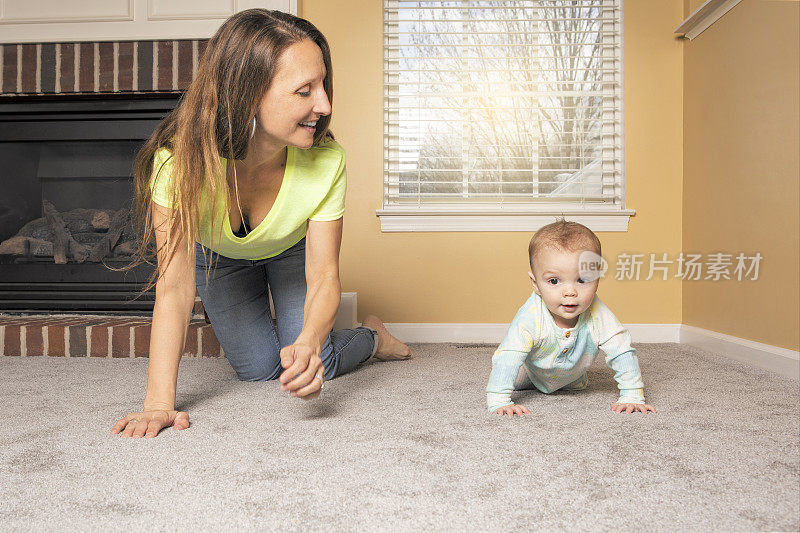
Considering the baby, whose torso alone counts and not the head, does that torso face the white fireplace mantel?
no

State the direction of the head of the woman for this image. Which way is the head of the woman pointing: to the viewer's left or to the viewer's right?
to the viewer's right

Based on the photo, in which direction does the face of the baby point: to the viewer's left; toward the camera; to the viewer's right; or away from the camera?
toward the camera

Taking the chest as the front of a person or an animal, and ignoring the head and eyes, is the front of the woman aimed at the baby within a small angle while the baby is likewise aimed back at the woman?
no

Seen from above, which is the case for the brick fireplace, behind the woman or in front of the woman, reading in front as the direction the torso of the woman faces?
behind

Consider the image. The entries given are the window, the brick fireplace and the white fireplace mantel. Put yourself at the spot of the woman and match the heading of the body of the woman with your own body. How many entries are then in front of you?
0

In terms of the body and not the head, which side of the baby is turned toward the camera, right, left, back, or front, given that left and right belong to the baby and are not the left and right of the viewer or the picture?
front

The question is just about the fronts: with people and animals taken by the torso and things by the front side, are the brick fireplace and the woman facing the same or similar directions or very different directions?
same or similar directions

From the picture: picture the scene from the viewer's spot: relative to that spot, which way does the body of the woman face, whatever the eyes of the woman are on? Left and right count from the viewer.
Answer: facing the viewer

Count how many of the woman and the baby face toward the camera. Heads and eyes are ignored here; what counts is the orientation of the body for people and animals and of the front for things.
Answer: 2

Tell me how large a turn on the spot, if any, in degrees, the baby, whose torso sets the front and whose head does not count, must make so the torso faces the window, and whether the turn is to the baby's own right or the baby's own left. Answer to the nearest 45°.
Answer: approximately 180°
